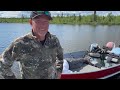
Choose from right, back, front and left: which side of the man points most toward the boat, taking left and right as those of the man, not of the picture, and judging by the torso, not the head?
left

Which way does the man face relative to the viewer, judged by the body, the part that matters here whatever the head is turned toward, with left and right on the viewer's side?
facing the viewer and to the right of the viewer
